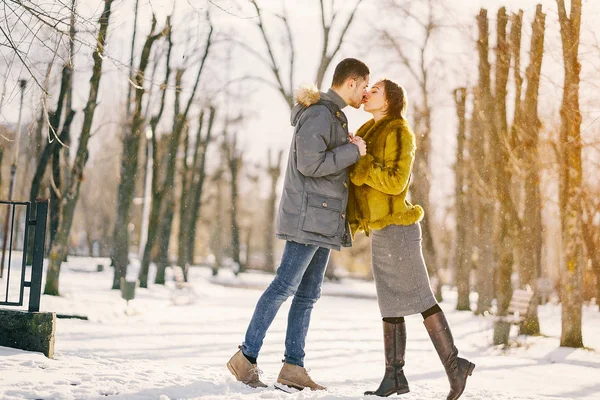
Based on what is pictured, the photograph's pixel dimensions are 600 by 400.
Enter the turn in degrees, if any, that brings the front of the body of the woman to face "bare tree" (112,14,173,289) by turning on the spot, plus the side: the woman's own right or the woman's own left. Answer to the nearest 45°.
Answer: approximately 45° to the woman's own right

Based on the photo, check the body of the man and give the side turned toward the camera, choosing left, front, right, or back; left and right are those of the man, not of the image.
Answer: right

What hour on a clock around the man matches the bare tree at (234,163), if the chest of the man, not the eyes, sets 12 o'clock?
The bare tree is roughly at 9 o'clock from the man.

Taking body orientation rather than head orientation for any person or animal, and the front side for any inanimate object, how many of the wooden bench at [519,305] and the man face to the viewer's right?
1

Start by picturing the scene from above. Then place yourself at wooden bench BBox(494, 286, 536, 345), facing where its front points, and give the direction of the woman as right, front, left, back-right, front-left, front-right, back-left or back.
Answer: front-left

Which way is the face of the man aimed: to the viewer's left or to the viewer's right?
to the viewer's right

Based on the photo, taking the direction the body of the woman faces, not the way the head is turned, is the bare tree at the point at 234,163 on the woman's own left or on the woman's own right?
on the woman's own right

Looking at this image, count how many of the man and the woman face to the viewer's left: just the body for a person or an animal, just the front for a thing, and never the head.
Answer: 1

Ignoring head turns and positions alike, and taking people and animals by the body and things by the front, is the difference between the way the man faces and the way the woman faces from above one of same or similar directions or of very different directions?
very different directions

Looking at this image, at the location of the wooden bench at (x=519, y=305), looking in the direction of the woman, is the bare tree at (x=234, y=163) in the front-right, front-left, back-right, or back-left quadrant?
back-right

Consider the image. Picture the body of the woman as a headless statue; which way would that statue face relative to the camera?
to the viewer's left

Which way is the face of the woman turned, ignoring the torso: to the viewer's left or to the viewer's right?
to the viewer's left
